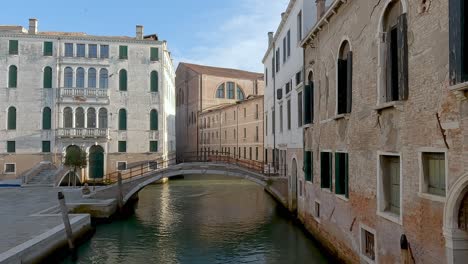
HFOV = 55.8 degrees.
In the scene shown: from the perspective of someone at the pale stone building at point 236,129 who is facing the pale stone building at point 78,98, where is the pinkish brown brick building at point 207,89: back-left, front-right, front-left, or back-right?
back-right

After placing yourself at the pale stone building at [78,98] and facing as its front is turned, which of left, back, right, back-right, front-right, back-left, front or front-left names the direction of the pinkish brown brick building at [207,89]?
back-left

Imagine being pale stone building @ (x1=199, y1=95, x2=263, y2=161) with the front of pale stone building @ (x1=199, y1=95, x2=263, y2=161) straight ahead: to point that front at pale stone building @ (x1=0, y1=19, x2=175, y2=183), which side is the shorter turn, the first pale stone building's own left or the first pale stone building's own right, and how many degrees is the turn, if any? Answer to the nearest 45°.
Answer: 0° — it already faces it

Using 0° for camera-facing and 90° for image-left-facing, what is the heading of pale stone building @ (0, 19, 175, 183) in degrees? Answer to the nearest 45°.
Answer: approximately 0°

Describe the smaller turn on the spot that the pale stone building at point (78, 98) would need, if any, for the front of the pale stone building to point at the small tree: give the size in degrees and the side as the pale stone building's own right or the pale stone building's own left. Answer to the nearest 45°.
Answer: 0° — it already faces it

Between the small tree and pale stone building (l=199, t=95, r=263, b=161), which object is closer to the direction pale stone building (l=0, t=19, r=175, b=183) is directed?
the small tree

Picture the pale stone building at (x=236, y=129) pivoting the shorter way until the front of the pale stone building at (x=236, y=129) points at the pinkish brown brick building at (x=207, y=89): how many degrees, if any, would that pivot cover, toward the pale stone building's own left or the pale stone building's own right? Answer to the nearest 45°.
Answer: approximately 135° to the pale stone building's own right
